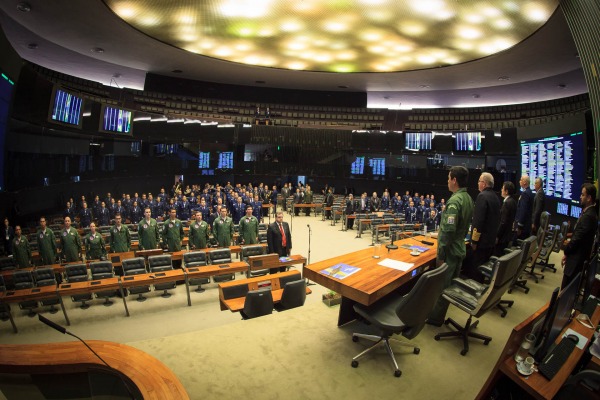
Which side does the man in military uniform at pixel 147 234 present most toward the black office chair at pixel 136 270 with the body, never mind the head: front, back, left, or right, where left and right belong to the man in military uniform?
front

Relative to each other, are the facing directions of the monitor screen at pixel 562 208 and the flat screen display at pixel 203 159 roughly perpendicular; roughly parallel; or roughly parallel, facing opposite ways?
roughly perpendicular

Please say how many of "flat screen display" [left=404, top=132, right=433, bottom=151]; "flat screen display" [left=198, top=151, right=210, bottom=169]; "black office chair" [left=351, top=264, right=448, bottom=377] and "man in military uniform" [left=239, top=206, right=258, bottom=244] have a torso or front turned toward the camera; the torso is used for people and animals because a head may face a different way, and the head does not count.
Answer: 3

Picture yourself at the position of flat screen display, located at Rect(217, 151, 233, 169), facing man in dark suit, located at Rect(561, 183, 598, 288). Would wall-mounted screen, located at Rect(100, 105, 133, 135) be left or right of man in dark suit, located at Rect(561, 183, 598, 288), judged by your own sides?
right

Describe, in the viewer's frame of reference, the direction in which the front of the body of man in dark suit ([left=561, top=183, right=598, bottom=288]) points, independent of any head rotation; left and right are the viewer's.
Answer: facing to the left of the viewer

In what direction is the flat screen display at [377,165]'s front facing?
toward the camera

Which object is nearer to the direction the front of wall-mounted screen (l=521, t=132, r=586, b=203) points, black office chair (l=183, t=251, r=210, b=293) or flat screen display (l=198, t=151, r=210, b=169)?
the black office chair

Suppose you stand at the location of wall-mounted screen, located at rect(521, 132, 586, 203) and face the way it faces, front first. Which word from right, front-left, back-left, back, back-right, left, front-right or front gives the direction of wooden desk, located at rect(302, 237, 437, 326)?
front-left

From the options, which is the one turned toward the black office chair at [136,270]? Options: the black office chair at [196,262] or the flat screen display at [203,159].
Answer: the flat screen display

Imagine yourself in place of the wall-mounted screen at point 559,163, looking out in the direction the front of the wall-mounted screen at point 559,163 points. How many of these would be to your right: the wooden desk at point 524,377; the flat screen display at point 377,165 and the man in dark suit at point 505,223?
1

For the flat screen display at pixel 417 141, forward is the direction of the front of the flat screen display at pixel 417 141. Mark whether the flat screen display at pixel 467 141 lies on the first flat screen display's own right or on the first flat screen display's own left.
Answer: on the first flat screen display's own left

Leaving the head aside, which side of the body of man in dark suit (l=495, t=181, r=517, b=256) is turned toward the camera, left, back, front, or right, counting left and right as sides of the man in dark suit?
left

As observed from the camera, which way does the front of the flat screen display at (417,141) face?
facing the viewer

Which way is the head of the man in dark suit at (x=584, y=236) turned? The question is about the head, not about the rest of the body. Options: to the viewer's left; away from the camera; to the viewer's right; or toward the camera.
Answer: to the viewer's left

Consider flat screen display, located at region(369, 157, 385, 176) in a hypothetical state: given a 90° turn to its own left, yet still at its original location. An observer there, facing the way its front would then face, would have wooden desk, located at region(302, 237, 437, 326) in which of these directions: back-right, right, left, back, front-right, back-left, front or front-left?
right

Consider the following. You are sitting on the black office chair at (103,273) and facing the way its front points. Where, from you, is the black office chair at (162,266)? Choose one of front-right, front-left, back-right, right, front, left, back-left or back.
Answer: front-left

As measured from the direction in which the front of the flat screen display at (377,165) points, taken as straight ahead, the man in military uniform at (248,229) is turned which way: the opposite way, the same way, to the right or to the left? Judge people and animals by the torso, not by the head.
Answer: the same way
